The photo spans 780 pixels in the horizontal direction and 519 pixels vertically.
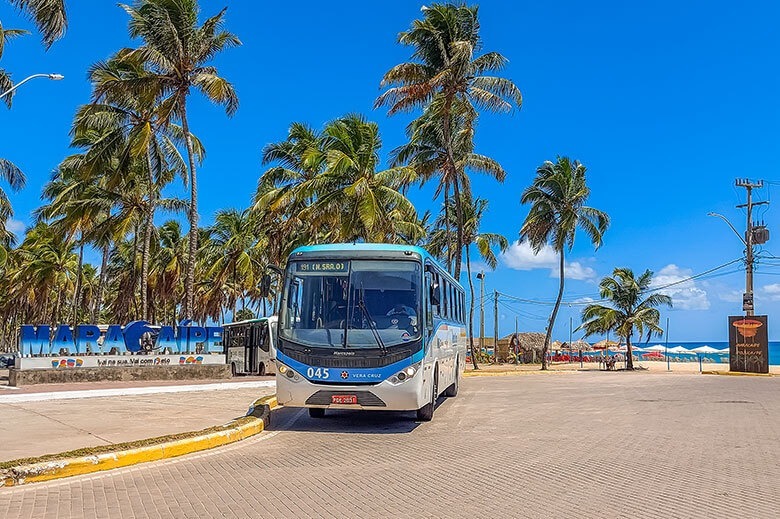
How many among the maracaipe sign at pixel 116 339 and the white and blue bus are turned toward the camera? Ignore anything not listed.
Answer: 2

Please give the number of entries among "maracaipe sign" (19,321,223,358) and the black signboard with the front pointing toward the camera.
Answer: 2

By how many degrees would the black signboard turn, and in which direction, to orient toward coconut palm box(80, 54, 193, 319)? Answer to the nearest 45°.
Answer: approximately 45° to its right

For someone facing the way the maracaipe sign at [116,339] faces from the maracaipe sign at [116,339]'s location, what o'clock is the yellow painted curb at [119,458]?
The yellow painted curb is roughly at 12 o'clock from the maracaipe sign.

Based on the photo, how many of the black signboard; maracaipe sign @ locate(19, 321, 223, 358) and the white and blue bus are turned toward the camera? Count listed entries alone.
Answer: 3

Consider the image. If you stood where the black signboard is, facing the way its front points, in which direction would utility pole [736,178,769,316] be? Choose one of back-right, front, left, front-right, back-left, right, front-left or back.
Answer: back

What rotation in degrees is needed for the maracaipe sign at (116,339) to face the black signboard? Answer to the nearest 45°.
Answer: approximately 90° to its left

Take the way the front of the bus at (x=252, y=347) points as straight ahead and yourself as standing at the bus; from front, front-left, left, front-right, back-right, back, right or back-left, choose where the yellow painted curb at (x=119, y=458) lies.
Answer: front-right

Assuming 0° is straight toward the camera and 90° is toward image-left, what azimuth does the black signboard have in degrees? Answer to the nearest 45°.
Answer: approximately 0°

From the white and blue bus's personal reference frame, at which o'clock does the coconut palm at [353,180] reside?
The coconut palm is roughly at 6 o'clock from the white and blue bus.
